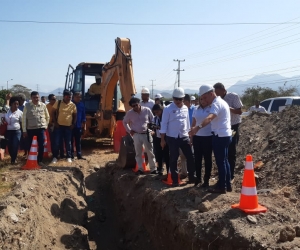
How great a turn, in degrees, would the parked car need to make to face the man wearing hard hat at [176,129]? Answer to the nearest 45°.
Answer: approximately 45° to its left

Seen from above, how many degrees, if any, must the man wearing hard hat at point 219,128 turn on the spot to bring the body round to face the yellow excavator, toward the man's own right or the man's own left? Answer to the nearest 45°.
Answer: approximately 45° to the man's own right

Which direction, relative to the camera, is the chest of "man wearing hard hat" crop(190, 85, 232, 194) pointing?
to the viewer's left

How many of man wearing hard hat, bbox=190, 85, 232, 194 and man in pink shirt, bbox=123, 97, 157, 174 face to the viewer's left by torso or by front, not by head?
1

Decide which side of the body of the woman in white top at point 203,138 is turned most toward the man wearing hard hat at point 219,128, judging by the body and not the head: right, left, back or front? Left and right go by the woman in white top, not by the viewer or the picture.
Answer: left

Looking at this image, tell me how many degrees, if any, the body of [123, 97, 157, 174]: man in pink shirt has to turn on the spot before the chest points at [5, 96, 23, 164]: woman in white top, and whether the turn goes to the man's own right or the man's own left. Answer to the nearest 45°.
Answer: approximately 135° to the man's own right

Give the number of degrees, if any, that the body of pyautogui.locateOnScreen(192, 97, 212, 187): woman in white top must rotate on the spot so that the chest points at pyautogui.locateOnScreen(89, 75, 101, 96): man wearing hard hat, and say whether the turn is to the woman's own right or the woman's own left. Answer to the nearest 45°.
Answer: approximately 90° to the woman's own right

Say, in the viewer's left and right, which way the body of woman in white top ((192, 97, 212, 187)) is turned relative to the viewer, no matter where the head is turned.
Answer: facing the viewer and to the left of the viewer

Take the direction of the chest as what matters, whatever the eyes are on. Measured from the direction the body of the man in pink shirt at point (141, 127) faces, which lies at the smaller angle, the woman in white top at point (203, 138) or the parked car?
the woman in white top

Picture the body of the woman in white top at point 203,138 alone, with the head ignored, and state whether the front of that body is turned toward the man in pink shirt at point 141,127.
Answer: no

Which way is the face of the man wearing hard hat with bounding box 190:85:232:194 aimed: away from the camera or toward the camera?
toward the camera

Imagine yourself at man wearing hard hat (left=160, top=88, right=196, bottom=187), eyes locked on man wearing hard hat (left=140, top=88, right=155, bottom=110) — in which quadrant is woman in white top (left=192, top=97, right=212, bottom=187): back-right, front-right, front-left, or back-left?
back-right

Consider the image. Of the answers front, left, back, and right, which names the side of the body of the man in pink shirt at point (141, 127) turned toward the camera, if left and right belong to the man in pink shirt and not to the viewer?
front
